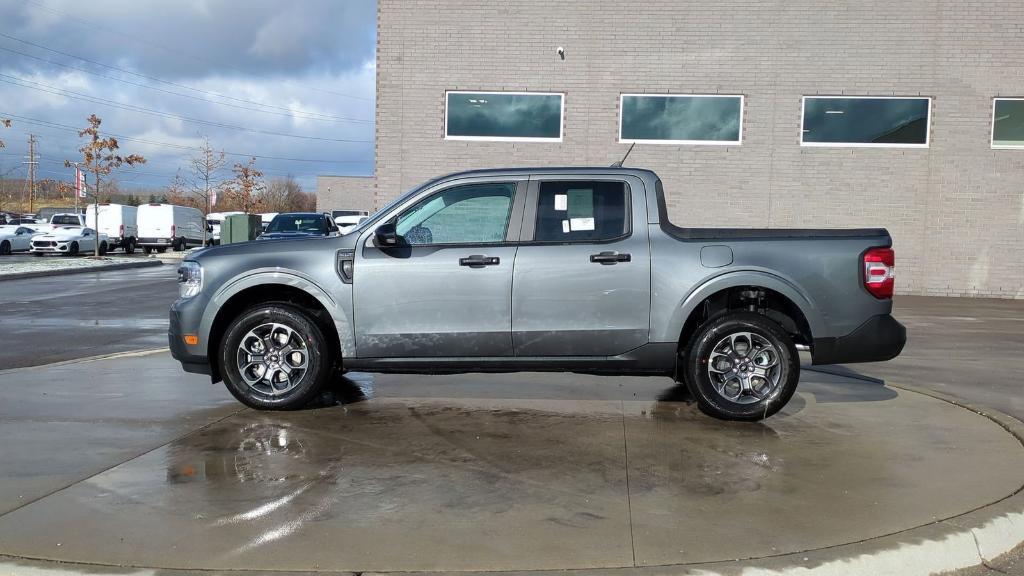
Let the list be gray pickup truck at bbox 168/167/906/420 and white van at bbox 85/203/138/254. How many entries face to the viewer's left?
1

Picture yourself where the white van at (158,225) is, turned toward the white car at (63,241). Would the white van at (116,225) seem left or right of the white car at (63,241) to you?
right

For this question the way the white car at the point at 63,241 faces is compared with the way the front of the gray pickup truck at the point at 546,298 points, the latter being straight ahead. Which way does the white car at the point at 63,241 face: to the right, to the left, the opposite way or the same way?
to the left

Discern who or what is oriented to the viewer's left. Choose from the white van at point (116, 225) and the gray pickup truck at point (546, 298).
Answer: the gray pickup truck

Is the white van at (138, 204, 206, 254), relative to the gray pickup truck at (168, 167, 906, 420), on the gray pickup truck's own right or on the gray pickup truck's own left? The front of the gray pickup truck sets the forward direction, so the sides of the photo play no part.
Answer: on the gray pickup truck's own right

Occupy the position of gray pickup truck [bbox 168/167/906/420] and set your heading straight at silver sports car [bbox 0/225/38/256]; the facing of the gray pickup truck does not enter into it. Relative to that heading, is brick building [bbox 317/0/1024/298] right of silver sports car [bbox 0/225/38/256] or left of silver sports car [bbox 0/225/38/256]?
right

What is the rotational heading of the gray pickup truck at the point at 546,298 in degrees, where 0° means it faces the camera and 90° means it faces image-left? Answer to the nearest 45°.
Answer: approximately 90°

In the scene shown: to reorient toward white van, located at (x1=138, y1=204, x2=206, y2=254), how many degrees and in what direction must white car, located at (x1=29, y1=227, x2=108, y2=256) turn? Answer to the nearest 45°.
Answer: approximately 180°

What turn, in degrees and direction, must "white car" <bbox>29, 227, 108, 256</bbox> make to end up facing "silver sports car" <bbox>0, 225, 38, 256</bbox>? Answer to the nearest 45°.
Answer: approximately 90° to its right

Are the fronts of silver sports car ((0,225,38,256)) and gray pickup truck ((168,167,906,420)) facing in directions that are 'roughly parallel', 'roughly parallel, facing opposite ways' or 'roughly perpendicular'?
roughly perpendicular

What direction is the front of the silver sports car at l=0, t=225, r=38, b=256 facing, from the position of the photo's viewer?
facing the viewer and to the left of the viewer
